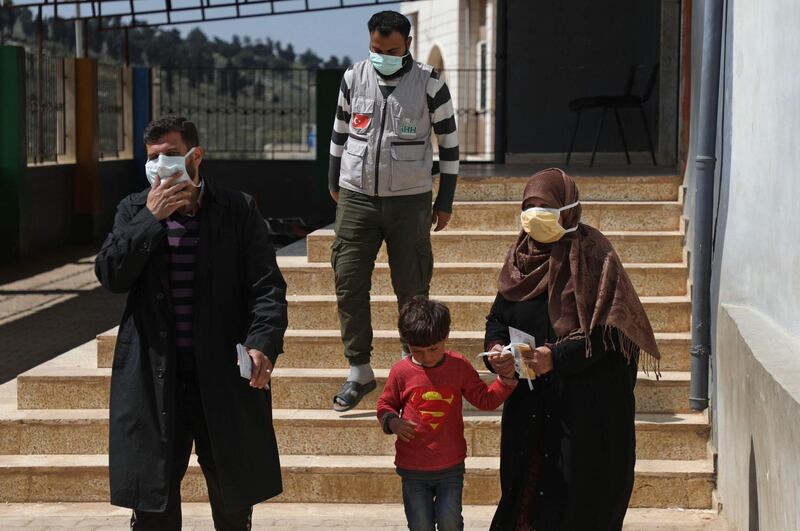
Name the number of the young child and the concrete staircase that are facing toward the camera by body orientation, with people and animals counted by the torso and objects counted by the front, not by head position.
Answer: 2

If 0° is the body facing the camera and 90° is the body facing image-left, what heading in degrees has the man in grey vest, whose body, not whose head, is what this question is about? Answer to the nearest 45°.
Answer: approximately 0°

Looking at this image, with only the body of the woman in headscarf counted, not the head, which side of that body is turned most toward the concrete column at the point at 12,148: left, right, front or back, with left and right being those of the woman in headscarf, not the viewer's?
right

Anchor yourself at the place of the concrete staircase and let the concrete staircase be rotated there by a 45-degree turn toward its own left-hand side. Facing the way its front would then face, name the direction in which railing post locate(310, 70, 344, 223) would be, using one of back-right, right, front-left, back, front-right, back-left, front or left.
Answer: back-left

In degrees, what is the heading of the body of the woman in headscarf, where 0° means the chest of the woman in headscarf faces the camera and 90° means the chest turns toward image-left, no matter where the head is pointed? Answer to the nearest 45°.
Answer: approximately 45°

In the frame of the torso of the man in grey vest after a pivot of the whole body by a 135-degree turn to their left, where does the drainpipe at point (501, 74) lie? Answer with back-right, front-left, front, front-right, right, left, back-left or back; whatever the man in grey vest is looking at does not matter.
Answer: front-left

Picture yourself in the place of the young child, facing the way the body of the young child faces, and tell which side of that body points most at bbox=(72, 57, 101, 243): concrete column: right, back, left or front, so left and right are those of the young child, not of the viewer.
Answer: back

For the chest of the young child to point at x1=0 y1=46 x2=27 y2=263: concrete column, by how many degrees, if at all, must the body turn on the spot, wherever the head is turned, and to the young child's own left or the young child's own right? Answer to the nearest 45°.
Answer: approximately 135° to the young child's own right

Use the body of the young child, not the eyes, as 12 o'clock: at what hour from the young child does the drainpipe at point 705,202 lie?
The drainpipe is roughly at 7 o'clock from the young child.

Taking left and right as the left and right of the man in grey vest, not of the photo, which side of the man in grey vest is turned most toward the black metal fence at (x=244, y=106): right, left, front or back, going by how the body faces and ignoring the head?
back

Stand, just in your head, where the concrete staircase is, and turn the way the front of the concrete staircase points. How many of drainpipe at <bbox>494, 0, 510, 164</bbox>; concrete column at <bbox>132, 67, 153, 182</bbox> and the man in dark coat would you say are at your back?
2
